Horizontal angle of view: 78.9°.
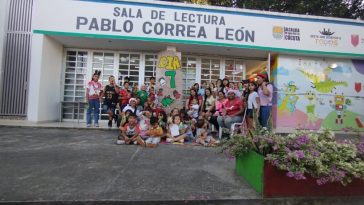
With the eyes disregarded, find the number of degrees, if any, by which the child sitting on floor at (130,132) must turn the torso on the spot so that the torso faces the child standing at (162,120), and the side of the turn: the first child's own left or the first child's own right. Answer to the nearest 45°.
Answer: approximately 135° to the first child's own left

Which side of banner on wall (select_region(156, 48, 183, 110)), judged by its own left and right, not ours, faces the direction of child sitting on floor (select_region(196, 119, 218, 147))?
front

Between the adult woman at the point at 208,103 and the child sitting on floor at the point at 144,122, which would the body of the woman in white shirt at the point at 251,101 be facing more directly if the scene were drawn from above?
the child sitting on floor

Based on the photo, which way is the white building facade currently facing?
toward the camera

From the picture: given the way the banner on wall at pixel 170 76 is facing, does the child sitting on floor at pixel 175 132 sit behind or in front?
in front

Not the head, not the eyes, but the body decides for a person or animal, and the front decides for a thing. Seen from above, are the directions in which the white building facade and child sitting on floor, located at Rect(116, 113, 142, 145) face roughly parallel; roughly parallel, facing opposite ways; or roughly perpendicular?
roughly parallel

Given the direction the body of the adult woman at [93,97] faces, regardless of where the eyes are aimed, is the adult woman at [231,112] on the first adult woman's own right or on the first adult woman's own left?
on the first adult woman's own left

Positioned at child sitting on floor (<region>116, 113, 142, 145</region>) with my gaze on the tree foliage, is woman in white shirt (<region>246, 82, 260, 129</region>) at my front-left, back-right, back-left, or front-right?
front-right

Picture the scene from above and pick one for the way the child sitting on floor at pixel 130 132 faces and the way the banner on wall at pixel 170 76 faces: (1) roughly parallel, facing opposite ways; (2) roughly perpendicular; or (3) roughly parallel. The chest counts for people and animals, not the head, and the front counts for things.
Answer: roughly parallel

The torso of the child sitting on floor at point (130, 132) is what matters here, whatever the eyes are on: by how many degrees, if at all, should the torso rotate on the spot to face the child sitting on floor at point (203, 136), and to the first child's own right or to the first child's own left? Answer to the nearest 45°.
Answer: approximately 90° to the first child's own left

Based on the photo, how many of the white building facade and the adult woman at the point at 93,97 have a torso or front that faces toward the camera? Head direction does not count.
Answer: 2

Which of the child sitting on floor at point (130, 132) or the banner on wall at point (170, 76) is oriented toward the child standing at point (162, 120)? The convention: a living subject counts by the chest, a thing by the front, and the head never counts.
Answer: the banner on wall

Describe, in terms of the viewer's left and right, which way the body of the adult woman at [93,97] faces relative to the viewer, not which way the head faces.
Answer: facing the viewer
